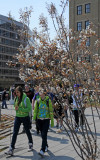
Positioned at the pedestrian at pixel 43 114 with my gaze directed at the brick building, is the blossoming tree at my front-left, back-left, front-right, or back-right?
back-right

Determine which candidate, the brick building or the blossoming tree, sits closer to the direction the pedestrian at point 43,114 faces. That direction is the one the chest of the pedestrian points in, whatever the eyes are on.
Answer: the blossoming tree

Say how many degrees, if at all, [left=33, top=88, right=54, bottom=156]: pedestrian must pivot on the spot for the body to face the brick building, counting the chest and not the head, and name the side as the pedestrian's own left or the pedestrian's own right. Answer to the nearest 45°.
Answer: approximately 180°

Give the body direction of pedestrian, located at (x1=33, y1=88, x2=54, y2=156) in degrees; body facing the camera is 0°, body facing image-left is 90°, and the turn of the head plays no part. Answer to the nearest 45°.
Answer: approximately 0°
